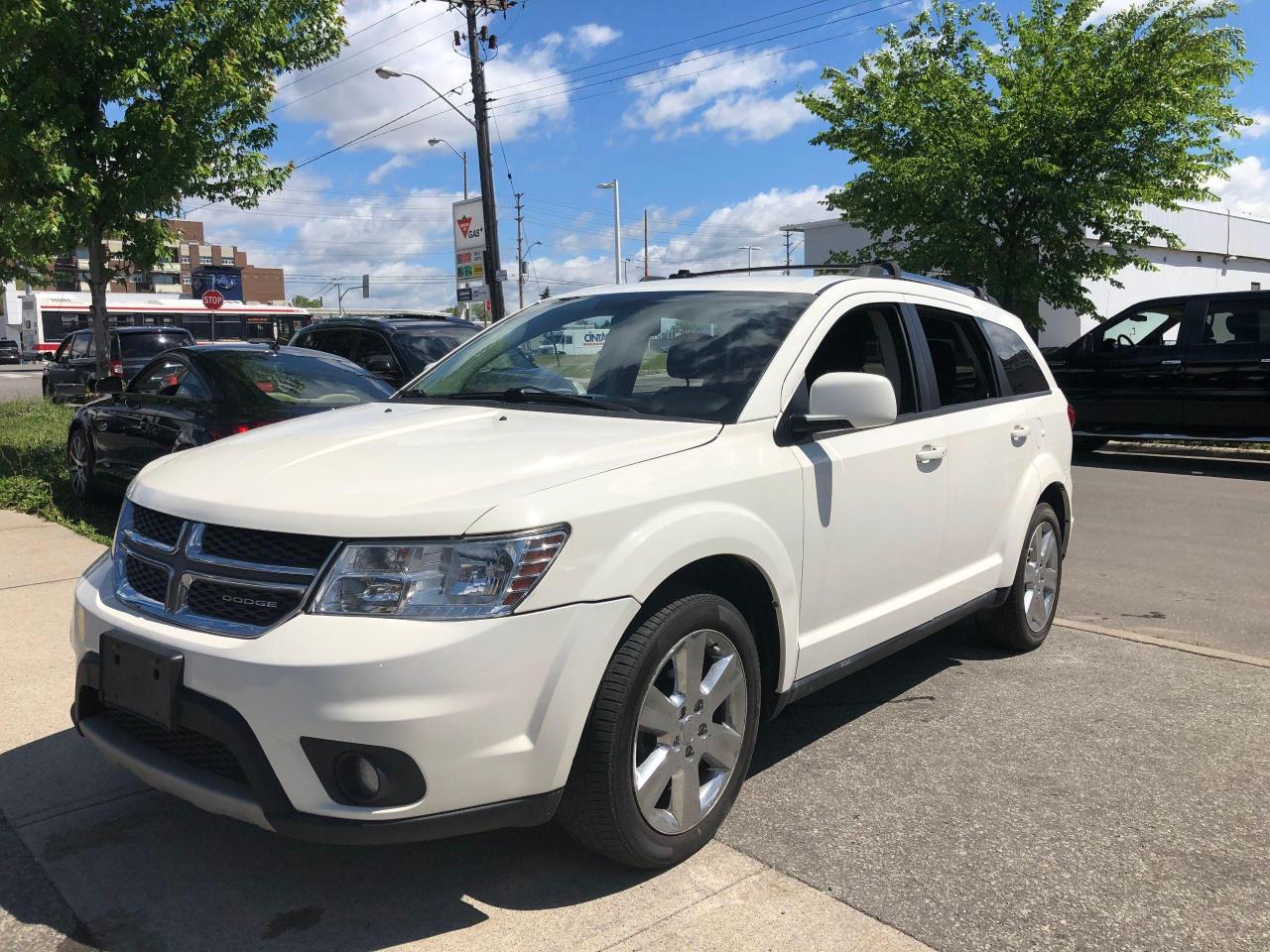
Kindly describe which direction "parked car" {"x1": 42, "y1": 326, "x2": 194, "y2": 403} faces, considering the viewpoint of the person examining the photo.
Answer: facing away from the viewer and to the left of the viewer

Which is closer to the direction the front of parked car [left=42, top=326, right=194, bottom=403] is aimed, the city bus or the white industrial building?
the city bus

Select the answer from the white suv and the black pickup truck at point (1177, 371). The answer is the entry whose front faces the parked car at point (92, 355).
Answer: the black pickup truck

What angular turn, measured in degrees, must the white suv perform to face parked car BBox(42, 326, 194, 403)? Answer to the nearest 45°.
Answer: approximately 90° to its right

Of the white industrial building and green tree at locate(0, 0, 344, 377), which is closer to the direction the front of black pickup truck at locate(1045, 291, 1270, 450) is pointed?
the green tree

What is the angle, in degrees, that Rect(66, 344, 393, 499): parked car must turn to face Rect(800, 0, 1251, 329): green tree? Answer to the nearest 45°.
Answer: approximately 90° to its right

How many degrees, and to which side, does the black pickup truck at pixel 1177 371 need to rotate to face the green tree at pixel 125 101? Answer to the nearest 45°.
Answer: approximately 45° to its left

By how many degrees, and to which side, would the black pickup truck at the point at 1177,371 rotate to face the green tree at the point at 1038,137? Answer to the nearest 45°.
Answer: approximately 45° to its right

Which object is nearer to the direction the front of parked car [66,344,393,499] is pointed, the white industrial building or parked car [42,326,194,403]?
the parked car

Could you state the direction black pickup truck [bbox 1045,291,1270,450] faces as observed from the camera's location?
facing to the left of the viewer

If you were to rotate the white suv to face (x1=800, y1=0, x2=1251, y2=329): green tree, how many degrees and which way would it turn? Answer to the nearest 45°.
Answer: approximately 180°

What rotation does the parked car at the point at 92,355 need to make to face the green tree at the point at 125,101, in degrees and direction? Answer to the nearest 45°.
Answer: approximately 135° to its left

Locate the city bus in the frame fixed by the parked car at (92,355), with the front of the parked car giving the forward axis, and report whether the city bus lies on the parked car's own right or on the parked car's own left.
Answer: on the parked car's own right

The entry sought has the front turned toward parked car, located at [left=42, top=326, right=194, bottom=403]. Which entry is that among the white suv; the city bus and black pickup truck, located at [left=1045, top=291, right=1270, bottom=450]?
the black pickup truck
